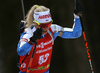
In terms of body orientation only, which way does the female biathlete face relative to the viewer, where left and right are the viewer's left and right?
facing the viewer and to the right of the viewer
